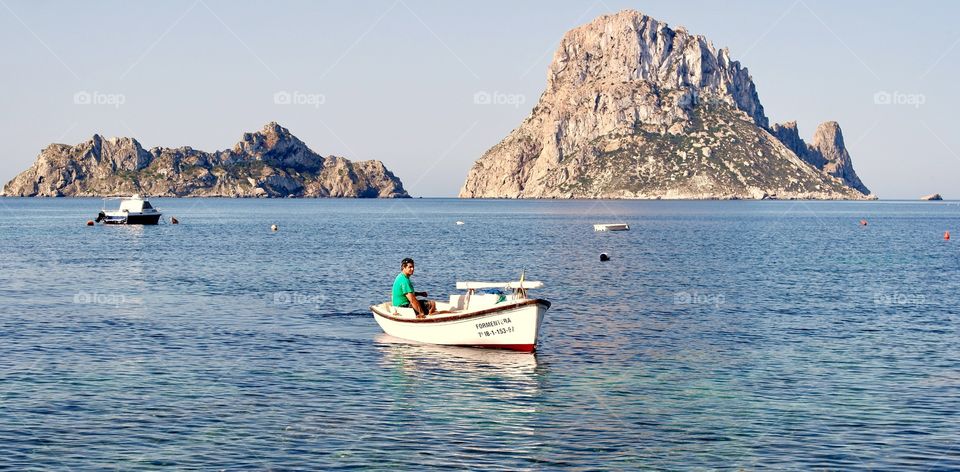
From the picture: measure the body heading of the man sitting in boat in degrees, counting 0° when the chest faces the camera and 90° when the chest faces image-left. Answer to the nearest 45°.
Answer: approximately 270°

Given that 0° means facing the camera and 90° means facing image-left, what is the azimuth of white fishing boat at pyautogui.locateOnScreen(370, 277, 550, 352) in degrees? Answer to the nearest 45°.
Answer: approximately 315°
